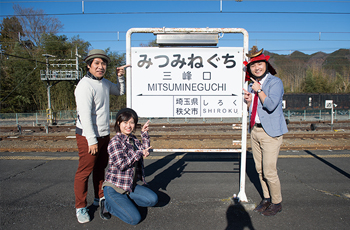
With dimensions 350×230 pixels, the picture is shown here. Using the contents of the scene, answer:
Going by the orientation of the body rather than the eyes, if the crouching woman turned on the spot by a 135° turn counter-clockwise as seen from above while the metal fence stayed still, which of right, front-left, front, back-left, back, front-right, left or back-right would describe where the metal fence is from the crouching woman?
front

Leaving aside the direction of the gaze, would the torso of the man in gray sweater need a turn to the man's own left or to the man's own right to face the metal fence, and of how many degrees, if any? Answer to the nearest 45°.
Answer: approximately 135° to the man's own left

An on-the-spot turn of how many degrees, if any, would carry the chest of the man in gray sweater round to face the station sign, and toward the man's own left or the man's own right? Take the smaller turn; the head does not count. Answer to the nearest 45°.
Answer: approximately 45° to the man's own left

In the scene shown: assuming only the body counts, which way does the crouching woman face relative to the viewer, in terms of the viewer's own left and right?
facing the viewer and to the right of the viewer

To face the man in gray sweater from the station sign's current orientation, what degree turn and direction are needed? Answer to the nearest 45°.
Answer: approximately 45° to its right

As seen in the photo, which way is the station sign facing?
toward the camera
